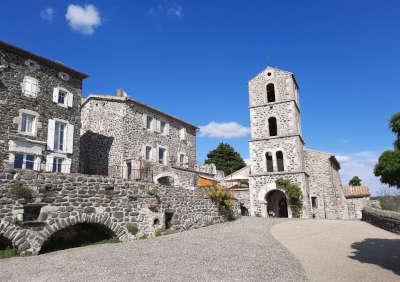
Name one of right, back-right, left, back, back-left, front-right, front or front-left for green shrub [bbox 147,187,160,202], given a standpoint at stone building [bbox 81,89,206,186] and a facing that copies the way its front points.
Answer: front-right

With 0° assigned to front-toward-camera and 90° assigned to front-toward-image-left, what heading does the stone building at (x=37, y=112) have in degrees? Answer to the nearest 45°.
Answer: approximately 315°

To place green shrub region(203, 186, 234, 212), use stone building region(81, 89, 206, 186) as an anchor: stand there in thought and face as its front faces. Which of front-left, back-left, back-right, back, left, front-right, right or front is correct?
front

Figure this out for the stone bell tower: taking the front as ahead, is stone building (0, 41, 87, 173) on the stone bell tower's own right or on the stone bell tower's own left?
on the stone bell tower's own right

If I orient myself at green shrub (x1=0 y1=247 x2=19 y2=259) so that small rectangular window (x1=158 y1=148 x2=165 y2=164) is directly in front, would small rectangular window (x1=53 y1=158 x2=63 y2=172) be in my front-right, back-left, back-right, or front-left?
front-left

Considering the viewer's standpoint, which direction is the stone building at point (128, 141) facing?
facing the viewer and to the right of the viewer

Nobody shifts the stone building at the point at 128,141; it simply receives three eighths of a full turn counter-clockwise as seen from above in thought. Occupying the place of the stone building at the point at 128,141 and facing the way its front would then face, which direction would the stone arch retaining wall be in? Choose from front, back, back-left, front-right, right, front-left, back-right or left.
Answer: back

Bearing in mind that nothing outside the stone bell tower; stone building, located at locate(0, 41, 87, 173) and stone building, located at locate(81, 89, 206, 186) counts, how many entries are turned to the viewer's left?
0

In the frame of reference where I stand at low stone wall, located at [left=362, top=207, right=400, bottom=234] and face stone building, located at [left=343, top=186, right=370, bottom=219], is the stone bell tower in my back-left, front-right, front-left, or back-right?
front-left

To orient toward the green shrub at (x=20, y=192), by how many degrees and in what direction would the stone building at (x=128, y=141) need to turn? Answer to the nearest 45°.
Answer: approximately 45° to its right

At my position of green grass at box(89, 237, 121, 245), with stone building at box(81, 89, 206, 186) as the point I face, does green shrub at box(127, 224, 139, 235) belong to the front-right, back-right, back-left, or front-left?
front-right

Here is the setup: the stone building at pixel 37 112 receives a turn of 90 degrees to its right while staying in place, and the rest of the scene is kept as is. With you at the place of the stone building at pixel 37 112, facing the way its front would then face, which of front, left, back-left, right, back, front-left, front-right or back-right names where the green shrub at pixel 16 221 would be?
front-left

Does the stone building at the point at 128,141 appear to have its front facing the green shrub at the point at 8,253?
no

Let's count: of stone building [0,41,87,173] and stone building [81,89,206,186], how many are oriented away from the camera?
0

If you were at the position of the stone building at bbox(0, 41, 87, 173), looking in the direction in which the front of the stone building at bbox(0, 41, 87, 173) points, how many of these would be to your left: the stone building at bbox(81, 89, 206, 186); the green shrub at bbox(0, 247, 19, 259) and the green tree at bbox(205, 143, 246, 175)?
2

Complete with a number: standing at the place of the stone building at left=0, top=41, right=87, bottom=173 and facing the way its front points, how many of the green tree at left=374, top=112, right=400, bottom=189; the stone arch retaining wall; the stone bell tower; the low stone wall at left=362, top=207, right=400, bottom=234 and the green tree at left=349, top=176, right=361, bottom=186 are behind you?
0

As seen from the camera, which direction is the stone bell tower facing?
toward the camera

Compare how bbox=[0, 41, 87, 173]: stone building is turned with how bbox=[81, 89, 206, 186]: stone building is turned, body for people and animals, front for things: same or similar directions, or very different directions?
same or similar directions

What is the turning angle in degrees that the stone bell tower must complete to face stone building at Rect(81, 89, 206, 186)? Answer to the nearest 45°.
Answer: approximately 90° to its right
